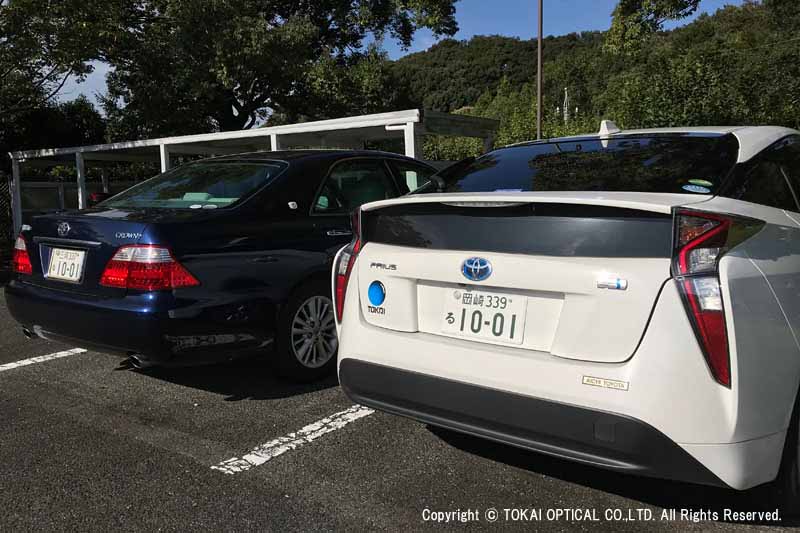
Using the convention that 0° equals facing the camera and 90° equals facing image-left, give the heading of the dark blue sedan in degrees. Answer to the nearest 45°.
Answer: approximately 225°

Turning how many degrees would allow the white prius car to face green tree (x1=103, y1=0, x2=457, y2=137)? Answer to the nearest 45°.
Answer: approximately 90° to its left

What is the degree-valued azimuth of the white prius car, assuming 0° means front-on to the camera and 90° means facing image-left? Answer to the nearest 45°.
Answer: approximately 225°

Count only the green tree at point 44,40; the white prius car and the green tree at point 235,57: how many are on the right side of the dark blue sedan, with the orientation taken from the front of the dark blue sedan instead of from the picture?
1

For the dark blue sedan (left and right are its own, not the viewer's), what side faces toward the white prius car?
right

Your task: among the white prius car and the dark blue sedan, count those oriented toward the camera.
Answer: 0

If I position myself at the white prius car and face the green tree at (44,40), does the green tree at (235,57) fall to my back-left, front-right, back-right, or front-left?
front-right

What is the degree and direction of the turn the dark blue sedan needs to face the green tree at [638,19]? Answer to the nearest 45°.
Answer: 0° — it already faces it

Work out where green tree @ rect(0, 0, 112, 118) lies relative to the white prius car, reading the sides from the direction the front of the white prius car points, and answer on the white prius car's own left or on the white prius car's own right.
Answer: on the white prius car's own left

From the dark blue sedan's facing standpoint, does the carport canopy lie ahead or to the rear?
ahead

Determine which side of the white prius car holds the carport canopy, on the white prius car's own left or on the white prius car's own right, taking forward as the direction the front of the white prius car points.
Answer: on the white prius car's own left

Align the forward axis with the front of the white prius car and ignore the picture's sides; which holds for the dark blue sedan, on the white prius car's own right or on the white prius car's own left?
on the white prius car's own left
